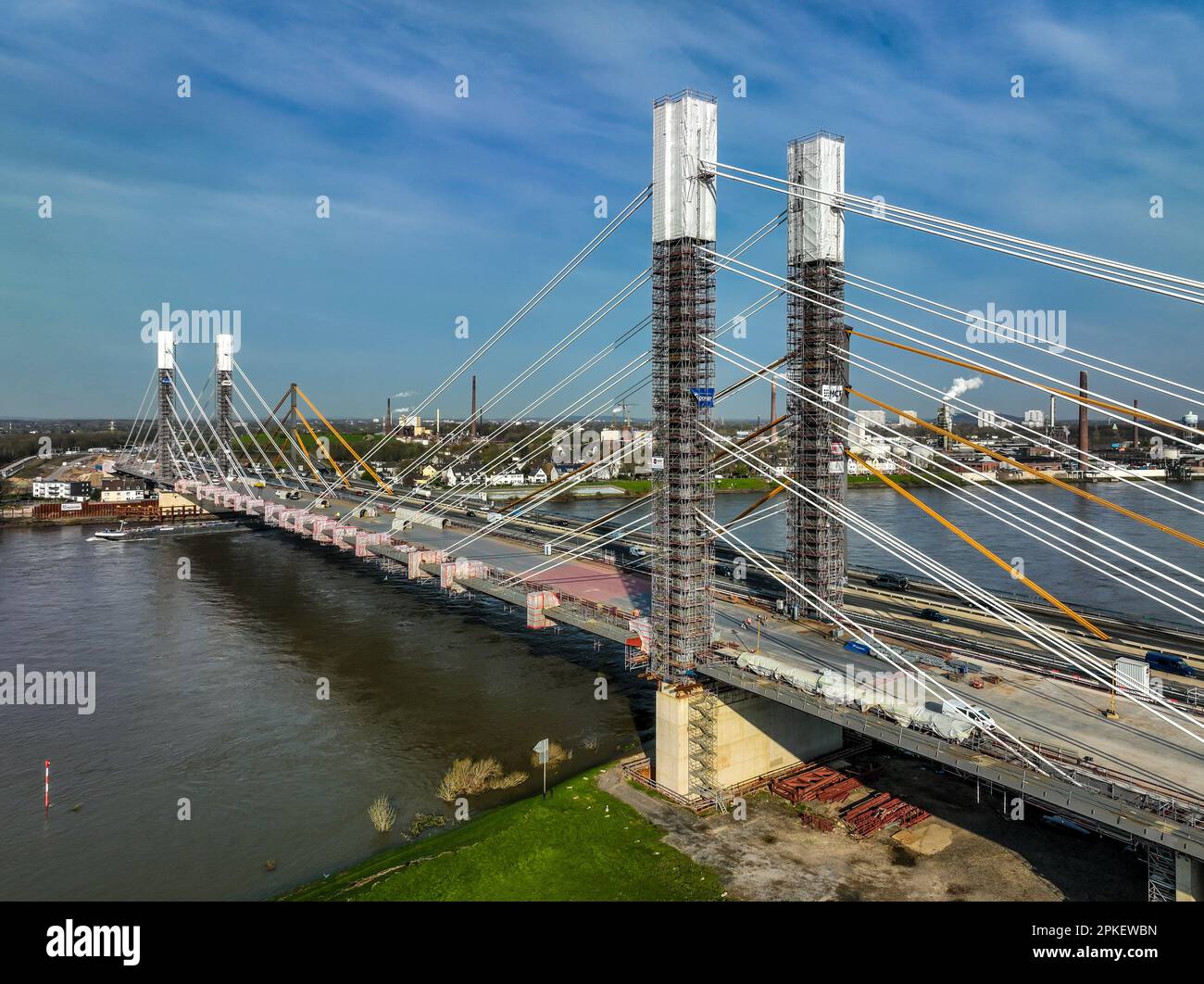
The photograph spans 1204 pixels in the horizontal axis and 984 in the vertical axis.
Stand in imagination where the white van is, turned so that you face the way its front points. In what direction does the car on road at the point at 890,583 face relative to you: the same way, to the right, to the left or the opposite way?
the opposite way

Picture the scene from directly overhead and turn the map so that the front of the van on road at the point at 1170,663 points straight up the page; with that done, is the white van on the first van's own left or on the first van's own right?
on the first van's own right

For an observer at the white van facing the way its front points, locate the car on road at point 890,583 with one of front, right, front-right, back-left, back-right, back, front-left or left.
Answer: back-left

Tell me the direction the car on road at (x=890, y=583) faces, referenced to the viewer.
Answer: facing away from the viewer and to the left of the viewer

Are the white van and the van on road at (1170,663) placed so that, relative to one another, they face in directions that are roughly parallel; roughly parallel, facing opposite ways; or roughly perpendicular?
roughly parallel

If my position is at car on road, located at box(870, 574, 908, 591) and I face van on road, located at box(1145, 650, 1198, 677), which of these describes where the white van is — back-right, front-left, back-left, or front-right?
front-right

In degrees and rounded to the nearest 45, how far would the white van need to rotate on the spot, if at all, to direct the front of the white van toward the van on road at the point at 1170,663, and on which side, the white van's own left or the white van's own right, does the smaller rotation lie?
approximately 90° to the white van's own left

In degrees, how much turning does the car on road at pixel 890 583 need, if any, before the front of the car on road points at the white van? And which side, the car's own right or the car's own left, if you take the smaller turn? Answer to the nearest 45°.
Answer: approximately 135° to the car's own left

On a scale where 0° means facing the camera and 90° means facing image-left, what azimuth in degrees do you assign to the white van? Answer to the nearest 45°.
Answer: approximately 315°
